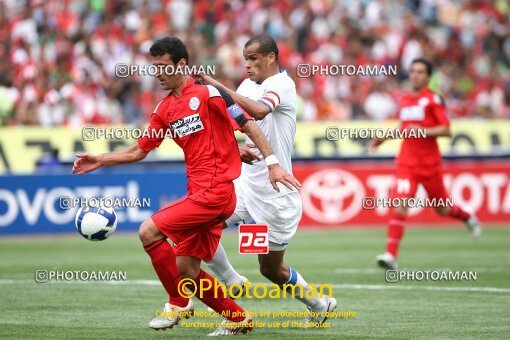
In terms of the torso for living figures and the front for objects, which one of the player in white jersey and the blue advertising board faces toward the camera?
the blue advertising board

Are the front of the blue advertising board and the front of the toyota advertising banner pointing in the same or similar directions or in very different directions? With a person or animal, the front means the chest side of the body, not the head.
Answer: same or similar directions

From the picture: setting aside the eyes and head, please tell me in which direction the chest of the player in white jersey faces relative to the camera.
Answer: to the viewer's left

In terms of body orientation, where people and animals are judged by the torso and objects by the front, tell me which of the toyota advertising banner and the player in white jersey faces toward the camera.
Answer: the toyota advertising banner

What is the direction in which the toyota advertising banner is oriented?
toward the camera

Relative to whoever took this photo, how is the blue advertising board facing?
facing the viewer

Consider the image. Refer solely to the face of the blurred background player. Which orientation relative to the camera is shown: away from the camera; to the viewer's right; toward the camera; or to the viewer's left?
toward the camera

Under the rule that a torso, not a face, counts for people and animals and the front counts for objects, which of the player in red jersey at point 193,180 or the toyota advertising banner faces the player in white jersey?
the toyota advertising banner

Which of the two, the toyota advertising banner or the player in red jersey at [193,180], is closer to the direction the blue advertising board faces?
the player in red jersey

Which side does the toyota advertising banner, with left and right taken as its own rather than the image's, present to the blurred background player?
front

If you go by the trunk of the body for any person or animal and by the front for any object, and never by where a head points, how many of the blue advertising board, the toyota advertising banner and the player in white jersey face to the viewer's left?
1

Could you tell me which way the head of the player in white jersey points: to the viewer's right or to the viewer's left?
to the viewer's left

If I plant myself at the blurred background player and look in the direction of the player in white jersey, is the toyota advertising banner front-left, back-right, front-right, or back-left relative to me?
back-right

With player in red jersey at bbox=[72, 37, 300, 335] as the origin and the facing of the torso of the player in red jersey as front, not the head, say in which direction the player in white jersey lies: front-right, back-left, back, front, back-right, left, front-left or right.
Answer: back

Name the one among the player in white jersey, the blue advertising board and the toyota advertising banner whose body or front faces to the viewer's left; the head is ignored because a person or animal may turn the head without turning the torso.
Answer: the player in white jersey
